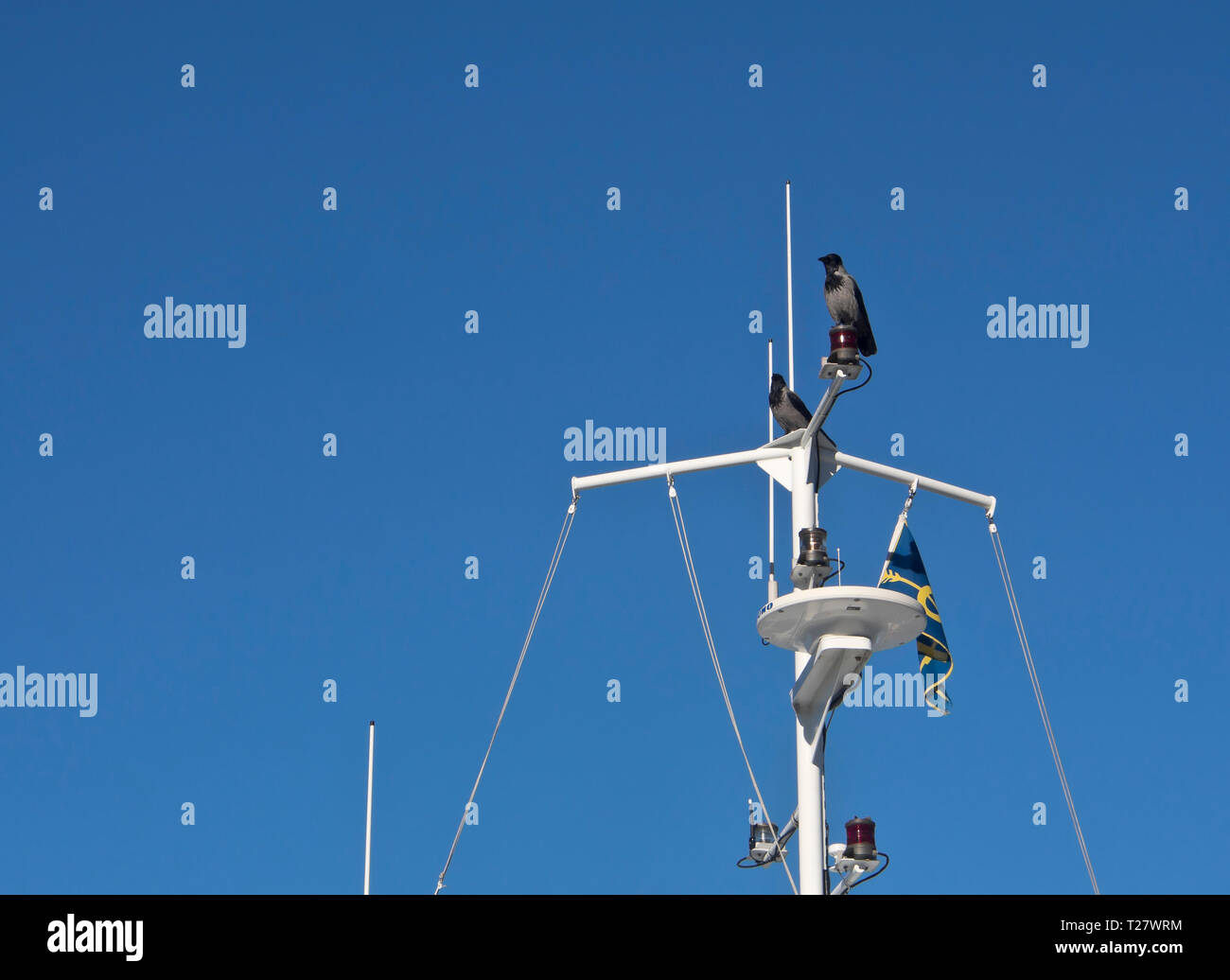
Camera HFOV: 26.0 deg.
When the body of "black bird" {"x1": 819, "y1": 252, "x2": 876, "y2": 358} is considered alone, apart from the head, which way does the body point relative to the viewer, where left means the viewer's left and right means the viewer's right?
facing the viewer and to the left of the viewer

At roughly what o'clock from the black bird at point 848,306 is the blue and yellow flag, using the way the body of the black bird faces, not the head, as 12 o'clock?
The blue and yellow flag is roughly at 5 o'clock from the black bird.
